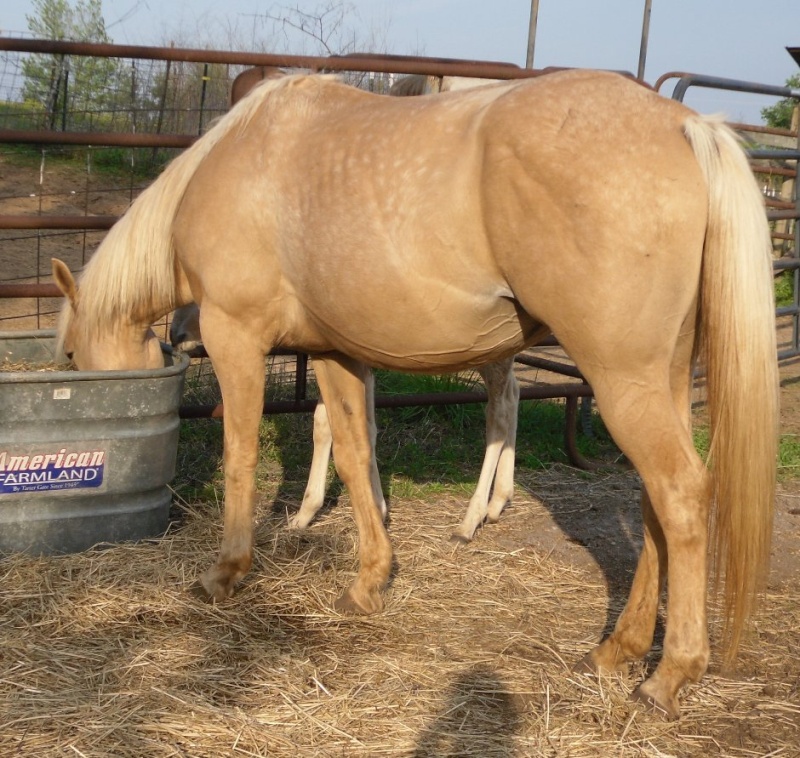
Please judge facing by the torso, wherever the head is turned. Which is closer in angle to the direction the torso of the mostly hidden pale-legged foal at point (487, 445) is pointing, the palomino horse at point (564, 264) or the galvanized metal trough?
the galvanized metal trough

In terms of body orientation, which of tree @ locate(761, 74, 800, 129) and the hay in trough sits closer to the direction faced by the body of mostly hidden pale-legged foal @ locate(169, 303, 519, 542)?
the hay in trough

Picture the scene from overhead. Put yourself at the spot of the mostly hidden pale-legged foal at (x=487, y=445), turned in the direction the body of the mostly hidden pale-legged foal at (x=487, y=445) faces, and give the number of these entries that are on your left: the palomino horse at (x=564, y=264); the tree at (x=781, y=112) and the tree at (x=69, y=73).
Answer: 1

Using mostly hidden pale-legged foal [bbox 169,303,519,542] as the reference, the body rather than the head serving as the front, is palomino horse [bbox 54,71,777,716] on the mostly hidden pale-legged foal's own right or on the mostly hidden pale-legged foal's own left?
on the mostly hidden pale-legged foal's own left

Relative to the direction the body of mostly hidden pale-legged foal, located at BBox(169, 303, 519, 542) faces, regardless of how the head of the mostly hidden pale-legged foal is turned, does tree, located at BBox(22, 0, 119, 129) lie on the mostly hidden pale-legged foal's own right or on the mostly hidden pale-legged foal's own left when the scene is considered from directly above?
on the mostly hidden pale-legged foal's own right

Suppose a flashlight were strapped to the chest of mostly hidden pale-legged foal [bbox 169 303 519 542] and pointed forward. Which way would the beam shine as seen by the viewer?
to the viewer's left

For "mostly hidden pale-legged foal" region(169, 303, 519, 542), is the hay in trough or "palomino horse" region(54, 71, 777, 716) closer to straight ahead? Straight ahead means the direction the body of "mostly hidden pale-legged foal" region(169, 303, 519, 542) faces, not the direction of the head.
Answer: the hay in trough

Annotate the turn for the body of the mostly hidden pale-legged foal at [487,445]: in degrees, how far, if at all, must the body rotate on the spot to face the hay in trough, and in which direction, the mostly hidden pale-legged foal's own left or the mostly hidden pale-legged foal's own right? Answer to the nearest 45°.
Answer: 0° — it already faces it

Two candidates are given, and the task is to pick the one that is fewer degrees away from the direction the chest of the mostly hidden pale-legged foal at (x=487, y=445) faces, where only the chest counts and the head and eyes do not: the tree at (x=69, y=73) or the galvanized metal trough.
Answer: the galvanized metal trough
